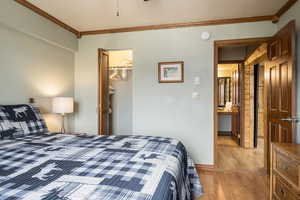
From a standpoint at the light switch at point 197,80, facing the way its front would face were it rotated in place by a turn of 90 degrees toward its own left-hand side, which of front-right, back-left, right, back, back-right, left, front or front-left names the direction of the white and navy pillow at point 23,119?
back-right

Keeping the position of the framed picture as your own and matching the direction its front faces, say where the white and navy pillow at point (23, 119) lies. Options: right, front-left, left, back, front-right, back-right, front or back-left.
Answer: front-right

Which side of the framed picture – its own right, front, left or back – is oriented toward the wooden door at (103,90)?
right

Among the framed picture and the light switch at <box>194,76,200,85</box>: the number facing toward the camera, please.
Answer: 2

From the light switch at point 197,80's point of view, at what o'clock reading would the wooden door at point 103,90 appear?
The wooden door is roughly at 3 o'clock from the light switch.

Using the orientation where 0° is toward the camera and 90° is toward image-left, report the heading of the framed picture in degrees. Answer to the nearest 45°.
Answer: approximately 0°
